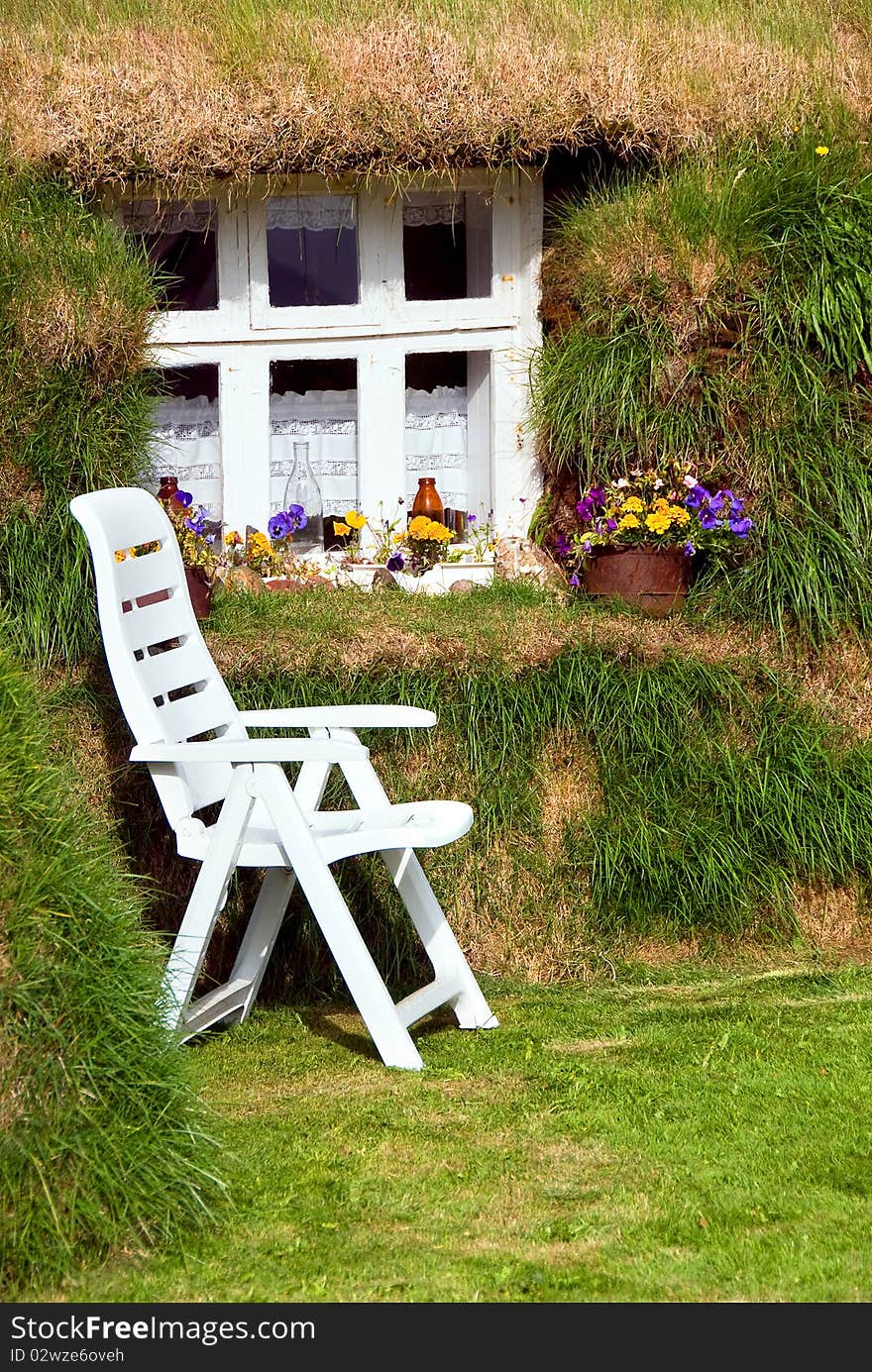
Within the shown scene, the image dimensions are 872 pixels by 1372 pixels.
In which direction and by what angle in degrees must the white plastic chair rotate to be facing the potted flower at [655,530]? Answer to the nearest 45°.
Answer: approximately 45° to its left

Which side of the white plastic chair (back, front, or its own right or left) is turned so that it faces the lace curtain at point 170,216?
left

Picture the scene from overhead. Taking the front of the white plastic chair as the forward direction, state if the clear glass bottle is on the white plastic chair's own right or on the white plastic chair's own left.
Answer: on the white plastic chair's own left

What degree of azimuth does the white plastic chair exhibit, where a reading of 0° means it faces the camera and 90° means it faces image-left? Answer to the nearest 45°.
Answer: approximately 270°

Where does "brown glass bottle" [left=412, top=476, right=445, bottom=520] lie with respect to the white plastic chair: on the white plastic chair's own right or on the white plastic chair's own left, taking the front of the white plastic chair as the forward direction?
on the white plastic chair's own left

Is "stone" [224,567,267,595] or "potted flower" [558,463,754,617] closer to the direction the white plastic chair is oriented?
the potted flower

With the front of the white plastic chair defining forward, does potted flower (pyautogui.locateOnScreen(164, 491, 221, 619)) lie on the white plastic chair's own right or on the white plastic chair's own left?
on the white plastic chair's own left
